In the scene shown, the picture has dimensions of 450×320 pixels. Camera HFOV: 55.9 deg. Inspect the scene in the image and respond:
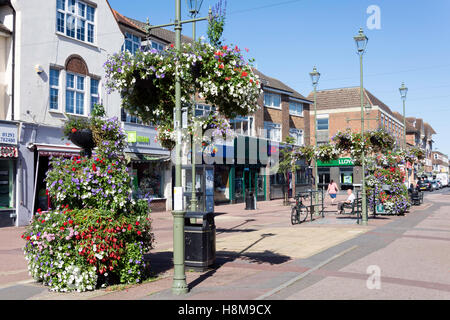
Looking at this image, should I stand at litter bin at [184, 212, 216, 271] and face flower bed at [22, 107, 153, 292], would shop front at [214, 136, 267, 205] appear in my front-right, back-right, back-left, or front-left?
back-right

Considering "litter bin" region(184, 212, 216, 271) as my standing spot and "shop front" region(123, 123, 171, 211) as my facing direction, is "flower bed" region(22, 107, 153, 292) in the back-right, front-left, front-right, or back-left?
back-left

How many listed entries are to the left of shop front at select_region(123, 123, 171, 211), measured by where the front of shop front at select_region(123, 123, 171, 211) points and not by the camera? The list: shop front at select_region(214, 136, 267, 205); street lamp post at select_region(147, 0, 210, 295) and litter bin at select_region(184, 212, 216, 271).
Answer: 1

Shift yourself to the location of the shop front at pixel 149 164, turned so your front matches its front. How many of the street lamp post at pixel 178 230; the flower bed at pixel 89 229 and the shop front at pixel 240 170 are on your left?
1

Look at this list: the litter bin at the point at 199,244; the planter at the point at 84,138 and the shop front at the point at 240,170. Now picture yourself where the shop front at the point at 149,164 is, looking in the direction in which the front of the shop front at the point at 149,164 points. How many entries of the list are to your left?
1

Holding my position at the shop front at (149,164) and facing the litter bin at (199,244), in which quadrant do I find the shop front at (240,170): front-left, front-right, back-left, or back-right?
back-left

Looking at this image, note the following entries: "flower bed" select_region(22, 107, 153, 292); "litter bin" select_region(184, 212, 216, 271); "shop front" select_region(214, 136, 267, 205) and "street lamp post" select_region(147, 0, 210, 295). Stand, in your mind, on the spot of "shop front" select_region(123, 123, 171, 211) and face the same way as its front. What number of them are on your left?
1

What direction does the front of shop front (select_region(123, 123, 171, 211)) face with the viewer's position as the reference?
facing the viewer and to the right of the viewer

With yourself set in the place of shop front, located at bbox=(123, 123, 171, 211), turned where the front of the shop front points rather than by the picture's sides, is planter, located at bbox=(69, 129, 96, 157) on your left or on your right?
on your right

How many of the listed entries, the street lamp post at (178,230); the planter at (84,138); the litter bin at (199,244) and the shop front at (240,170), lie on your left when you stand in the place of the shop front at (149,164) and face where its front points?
1

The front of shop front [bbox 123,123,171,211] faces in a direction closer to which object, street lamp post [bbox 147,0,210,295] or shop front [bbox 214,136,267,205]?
the street lamp post

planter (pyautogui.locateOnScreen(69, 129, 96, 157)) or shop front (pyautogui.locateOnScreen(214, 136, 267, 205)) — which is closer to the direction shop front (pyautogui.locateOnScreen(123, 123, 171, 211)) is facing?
the planter

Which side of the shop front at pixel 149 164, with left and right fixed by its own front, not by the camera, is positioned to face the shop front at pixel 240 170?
left

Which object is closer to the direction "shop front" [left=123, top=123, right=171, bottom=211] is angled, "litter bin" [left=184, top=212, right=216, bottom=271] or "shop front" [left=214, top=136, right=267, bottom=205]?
the litter bin

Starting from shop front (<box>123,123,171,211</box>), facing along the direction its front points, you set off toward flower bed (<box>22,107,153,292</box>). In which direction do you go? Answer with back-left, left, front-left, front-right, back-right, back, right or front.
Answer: front-right

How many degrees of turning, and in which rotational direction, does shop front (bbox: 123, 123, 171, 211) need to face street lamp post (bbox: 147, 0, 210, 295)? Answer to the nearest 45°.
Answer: approximately 45° to its right

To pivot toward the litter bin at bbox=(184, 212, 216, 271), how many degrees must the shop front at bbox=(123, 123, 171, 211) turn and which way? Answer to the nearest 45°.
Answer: approximately 45° to its right
